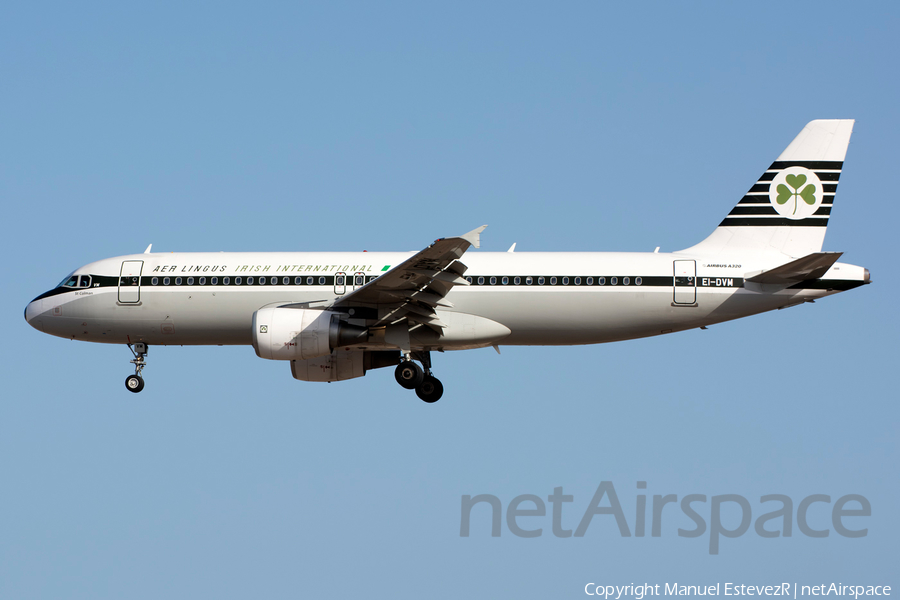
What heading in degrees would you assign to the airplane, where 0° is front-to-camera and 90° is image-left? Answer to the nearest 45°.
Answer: approximately 90°
